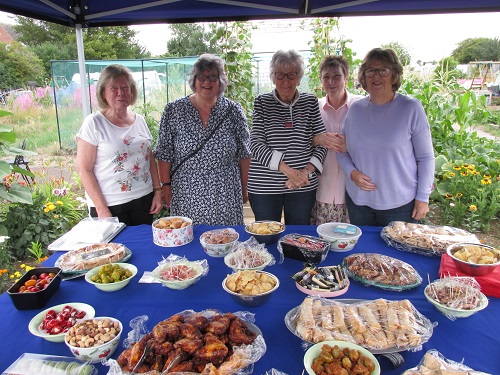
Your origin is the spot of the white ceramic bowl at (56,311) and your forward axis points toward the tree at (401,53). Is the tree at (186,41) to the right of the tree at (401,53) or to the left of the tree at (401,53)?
left

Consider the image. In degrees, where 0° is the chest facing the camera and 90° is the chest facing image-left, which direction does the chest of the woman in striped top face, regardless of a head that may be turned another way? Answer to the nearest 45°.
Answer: approximately 0°

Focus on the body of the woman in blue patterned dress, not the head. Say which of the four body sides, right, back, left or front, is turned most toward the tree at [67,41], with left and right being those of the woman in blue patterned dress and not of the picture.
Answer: back

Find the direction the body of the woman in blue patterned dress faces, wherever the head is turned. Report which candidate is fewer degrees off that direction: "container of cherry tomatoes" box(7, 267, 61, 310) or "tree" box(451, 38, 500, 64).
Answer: the container of cherry tomatoes

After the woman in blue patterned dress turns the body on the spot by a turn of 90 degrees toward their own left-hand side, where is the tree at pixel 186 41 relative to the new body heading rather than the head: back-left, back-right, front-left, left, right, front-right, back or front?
left
